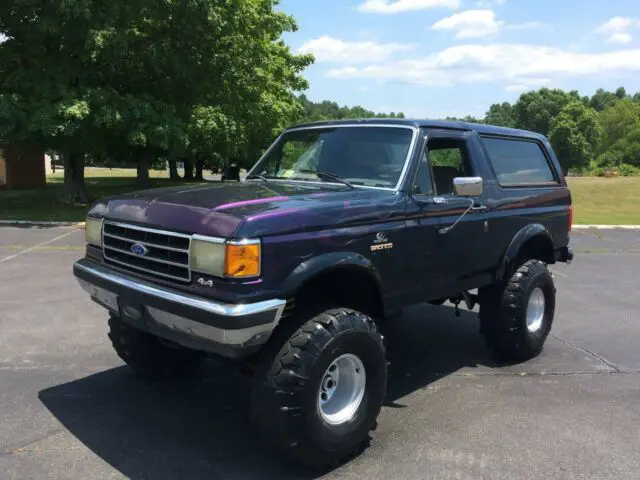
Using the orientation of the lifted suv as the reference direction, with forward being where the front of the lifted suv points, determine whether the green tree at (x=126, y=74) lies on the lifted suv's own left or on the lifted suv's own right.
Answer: on the lifted suv's own right
